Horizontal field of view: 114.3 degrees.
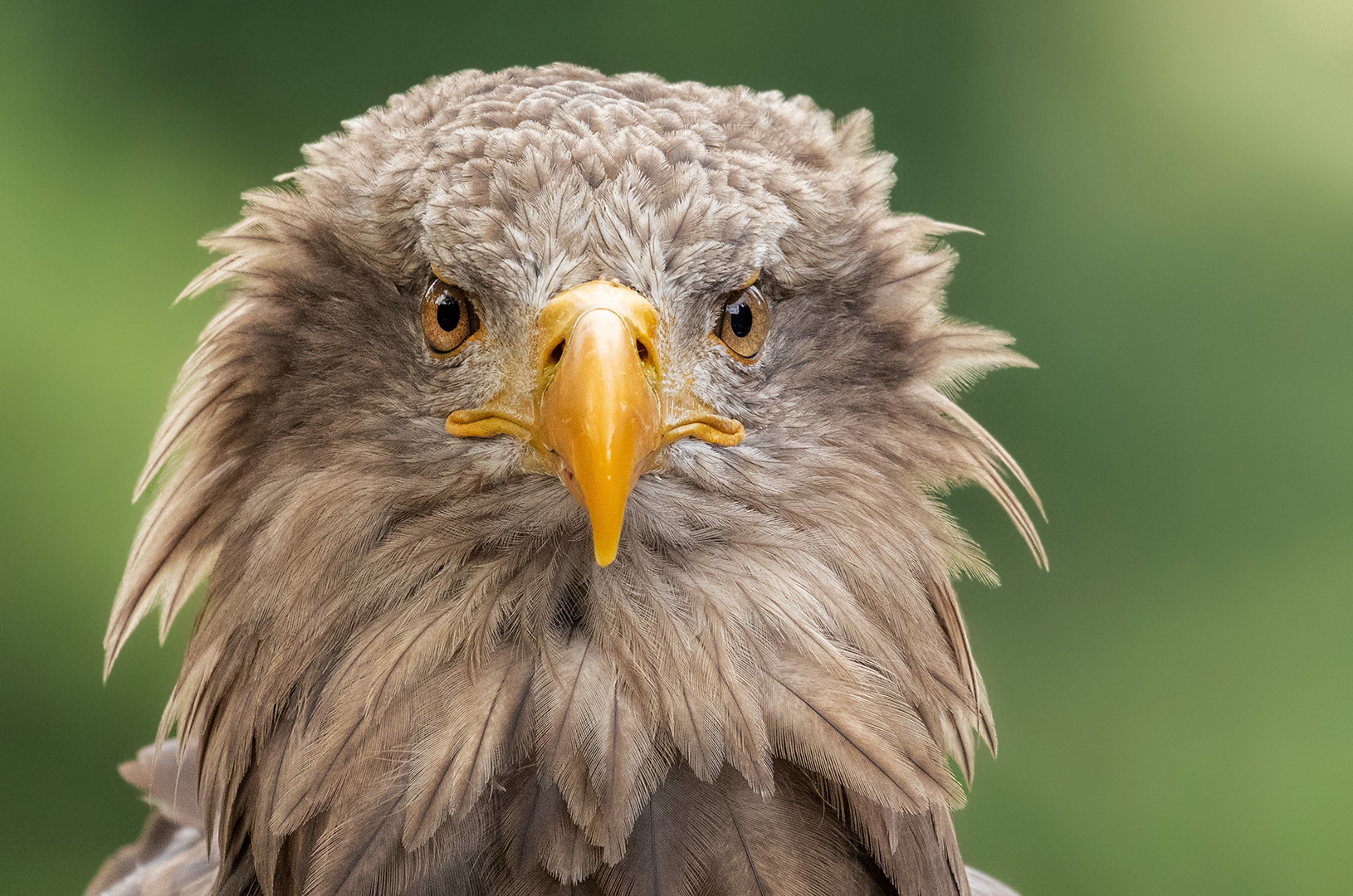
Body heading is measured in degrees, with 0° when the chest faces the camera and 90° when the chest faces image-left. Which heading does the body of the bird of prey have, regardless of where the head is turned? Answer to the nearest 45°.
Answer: approximately 0°
